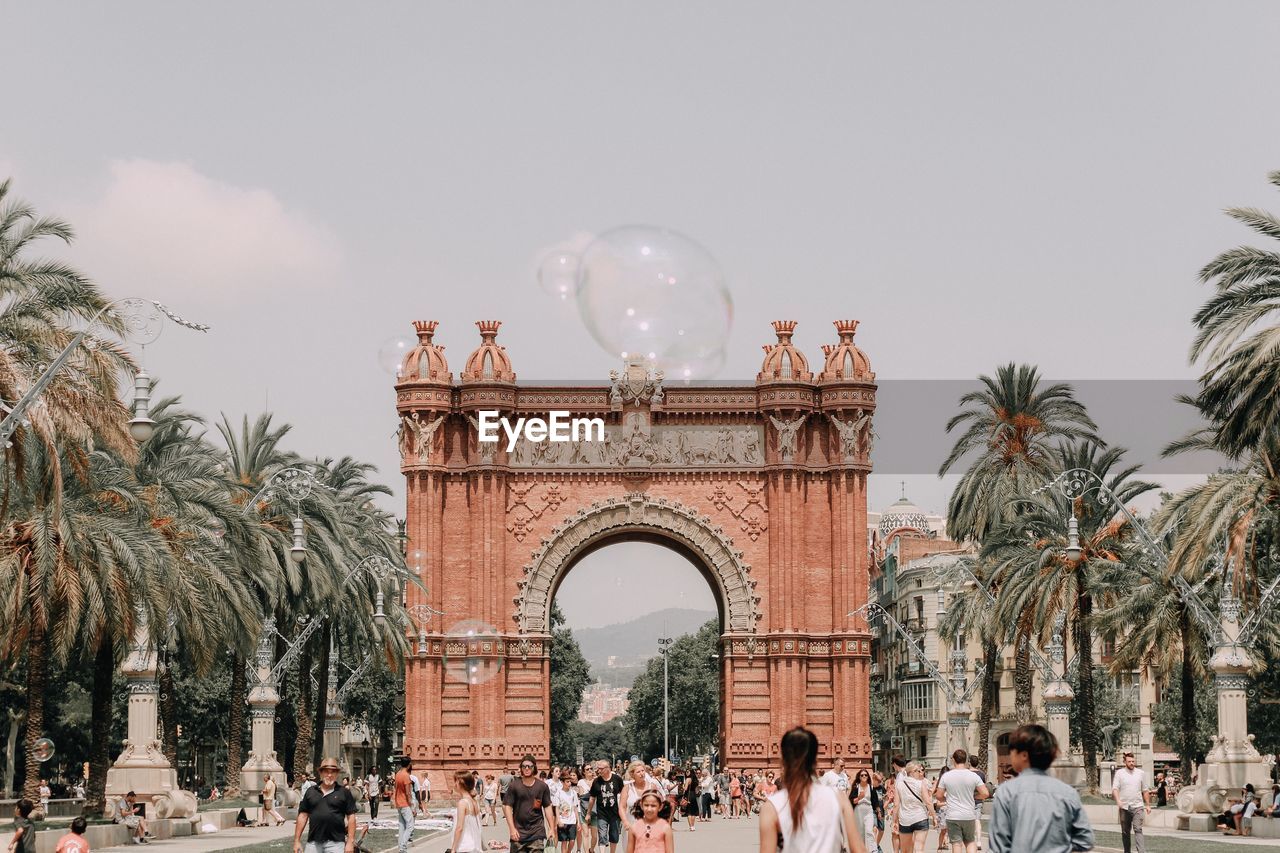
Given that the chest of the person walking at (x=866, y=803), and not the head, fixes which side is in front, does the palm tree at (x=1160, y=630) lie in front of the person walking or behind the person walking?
behind

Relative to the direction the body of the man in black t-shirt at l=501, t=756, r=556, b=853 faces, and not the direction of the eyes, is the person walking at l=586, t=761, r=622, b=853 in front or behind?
behind

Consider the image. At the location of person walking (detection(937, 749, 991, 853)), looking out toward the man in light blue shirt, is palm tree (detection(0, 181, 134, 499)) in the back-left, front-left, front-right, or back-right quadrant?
back-right

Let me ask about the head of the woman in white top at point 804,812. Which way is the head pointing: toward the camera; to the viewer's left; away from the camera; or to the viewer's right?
away from the camera

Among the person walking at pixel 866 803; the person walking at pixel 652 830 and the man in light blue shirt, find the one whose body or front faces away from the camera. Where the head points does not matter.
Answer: the man in light blue shirt

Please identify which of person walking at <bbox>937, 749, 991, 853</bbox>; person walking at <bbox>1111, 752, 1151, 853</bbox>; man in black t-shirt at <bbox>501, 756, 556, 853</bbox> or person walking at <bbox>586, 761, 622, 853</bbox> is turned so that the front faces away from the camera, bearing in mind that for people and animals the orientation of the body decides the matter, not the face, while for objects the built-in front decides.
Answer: person walking at <bbox>937, 749, 991, 853</bbox>

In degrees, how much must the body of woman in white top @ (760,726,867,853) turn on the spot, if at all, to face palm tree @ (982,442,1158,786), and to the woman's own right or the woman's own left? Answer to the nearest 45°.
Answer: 0° — they already face it

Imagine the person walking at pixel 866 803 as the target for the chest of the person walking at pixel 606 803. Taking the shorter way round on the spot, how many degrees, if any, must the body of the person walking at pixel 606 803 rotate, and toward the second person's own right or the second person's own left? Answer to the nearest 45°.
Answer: approximately 135° to the second person's own left

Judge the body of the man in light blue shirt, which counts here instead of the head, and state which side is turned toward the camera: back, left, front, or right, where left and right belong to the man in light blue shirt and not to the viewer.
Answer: back

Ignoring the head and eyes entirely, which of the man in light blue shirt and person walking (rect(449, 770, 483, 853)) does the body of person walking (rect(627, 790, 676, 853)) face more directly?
the man in light blue shirt

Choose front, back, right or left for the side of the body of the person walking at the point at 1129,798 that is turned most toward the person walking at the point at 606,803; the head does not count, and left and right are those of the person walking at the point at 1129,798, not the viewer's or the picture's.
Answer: right

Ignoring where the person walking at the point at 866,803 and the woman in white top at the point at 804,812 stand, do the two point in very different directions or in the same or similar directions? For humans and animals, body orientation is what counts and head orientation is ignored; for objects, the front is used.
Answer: very different directions

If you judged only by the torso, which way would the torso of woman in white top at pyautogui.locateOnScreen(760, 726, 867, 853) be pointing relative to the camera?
away from the camera
